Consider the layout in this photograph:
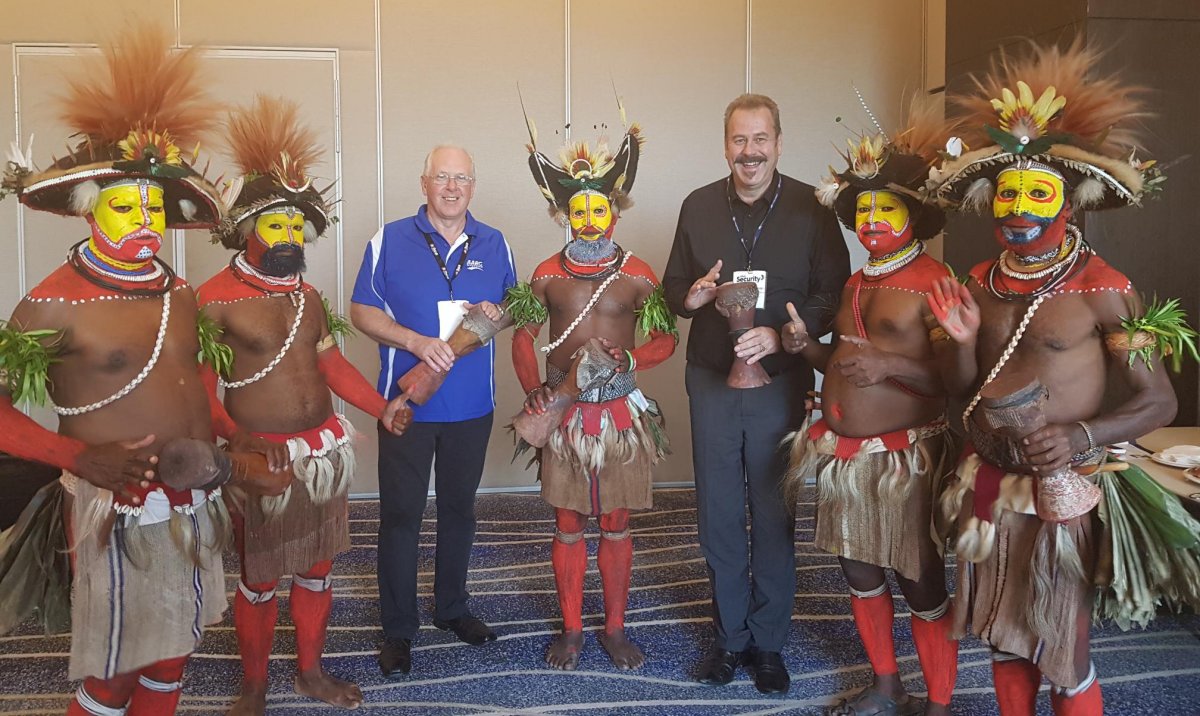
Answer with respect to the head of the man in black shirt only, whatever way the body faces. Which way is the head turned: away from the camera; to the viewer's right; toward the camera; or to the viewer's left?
toward the camera

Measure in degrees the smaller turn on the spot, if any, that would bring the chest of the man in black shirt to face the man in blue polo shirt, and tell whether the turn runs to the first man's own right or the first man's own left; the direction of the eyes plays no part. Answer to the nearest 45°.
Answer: approximately 90° to the first man's own right

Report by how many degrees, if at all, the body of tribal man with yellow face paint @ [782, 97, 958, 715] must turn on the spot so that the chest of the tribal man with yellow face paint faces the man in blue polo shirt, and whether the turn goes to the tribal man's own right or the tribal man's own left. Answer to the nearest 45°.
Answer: approximately 45° to the tribal man's own right

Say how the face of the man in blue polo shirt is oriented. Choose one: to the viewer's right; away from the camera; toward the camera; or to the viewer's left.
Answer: toward the camera

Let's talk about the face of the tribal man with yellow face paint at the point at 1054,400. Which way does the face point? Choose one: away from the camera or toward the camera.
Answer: toward the camera

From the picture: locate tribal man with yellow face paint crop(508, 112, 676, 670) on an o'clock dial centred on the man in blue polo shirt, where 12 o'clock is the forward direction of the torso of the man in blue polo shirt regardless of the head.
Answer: The tribal man with yellow face paint is roughly at 10 o'clock from the man in blue polo shirt.

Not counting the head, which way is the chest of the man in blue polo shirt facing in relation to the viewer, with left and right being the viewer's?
facing the viewer

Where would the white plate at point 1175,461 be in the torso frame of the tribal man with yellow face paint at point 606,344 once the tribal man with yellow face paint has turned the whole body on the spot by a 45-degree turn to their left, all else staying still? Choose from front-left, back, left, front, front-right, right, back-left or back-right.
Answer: front-left

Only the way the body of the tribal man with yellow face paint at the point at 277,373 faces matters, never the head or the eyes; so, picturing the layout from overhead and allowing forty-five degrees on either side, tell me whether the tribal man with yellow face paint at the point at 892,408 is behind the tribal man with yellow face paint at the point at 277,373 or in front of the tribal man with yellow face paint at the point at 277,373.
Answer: in front

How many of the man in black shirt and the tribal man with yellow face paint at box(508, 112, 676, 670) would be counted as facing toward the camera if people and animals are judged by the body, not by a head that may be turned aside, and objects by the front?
2

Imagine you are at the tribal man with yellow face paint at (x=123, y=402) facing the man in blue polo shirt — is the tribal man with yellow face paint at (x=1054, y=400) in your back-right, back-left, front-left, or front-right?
front-right

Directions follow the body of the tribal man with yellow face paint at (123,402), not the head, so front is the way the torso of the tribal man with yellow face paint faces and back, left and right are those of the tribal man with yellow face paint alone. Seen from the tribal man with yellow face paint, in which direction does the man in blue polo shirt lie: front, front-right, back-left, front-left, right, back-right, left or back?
left

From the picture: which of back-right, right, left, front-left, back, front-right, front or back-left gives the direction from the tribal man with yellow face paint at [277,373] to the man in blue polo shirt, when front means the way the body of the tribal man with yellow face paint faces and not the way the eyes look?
left

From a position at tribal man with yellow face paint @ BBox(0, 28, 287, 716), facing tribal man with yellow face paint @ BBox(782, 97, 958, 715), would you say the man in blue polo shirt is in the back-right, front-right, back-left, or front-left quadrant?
front-left
